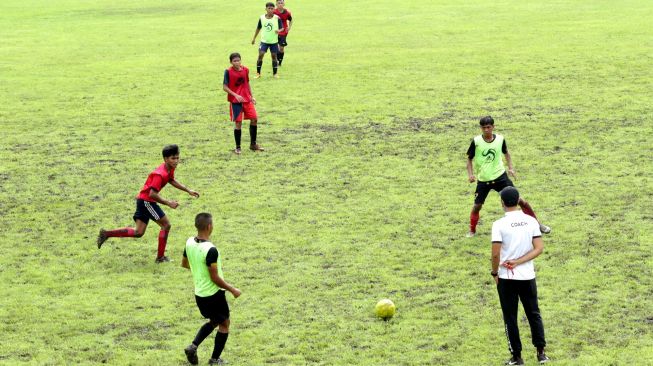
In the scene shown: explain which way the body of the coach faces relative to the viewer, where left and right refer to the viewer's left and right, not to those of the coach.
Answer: facing away from the viewer

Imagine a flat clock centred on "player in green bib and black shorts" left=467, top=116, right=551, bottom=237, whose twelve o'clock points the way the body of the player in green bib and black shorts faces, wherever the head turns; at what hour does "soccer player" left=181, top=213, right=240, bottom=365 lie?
The soccer player is roughly at 1 o'clock from the player in green bib and black shorts.

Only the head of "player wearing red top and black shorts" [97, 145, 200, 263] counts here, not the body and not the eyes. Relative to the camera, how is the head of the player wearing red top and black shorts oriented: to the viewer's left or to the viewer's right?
to the viewer's right

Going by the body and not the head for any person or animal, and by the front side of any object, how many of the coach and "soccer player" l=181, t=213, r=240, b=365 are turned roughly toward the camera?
0

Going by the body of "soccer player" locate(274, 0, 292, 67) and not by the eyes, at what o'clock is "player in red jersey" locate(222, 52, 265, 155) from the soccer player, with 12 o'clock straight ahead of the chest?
The player in red jersey is roughly at 12 o'clock from the soccer player.

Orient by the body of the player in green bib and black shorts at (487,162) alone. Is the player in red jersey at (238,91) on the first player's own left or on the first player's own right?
on the first player's own right

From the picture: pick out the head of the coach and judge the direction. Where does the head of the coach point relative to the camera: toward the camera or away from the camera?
away from the camera

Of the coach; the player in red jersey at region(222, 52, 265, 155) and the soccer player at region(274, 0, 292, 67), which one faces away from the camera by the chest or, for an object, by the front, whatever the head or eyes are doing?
the coach

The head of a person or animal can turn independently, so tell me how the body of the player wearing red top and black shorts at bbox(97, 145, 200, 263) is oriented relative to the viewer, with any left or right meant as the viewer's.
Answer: facing to the right of the viewer

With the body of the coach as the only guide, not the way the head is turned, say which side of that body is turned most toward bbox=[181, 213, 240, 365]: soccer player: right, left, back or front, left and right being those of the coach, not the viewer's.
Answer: left
